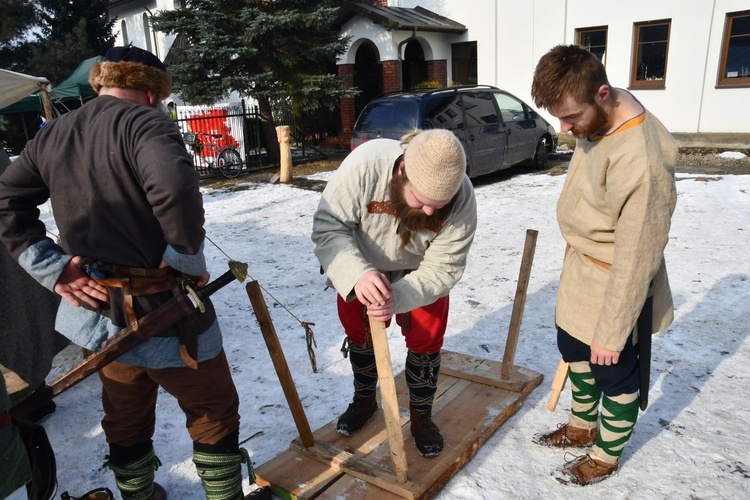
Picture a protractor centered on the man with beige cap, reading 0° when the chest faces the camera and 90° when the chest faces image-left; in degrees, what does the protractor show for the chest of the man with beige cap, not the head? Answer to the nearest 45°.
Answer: approximately 0°

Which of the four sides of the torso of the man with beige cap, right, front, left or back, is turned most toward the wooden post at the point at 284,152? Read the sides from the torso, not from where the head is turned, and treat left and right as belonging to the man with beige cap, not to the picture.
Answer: back

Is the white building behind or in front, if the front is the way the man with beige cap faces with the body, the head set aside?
behind

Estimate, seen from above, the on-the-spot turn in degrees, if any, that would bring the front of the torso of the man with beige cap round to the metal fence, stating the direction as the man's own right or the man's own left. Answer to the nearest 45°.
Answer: approximately 180°

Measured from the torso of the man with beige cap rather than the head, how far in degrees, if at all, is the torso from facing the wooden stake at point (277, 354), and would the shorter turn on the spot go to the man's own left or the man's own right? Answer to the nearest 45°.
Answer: approximately 90° to the man's own right

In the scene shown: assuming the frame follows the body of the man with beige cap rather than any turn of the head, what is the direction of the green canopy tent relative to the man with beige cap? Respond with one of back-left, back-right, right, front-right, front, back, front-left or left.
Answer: back-right

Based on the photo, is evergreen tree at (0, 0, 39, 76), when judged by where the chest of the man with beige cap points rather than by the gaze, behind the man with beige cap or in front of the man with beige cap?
behind

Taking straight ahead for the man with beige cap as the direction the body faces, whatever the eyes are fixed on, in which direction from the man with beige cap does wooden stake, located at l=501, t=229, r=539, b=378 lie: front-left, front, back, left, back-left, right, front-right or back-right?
back-left

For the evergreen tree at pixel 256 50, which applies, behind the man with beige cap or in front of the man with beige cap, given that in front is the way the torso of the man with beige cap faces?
behind

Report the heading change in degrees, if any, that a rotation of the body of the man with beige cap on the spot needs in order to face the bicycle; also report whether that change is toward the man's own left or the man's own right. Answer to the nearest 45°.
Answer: approximately 180°
